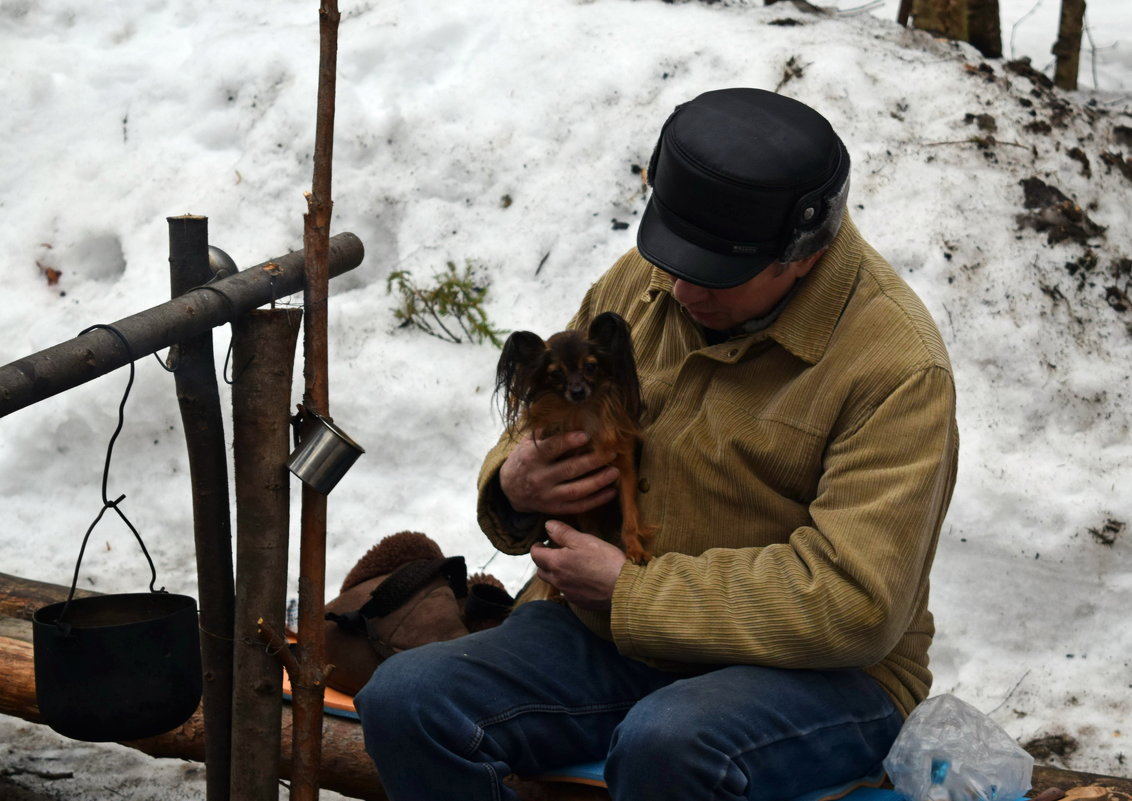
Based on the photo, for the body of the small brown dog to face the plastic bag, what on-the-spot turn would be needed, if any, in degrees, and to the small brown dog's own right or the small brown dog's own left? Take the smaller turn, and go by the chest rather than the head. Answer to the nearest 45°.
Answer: approximately 45° to the small brown dog's own left

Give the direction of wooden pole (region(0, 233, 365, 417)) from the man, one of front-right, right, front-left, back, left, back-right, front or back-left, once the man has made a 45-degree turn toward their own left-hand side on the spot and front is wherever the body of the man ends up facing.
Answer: right

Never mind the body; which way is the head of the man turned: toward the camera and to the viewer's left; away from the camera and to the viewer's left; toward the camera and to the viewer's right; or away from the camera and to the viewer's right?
toward the camera and to the viewer's left

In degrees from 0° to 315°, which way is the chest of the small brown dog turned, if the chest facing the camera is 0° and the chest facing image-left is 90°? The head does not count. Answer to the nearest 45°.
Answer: approximately 0°

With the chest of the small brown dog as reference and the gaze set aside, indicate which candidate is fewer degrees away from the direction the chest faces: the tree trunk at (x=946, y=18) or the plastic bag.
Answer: the plastic bag

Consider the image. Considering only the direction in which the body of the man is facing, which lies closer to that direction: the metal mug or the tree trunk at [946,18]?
the metal mug

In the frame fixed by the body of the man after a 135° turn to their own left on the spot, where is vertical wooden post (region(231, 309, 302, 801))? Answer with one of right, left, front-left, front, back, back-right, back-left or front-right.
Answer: back

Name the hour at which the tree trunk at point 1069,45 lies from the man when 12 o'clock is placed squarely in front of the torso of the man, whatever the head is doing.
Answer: The tree trunk is roughly at 5 o'clock from the man.

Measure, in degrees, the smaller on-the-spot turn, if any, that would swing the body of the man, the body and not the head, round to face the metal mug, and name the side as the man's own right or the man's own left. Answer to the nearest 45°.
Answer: approximately 45° to the man's own right

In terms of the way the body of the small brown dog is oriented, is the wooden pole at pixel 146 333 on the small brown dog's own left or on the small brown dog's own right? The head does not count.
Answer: on the small brown dog's own right
